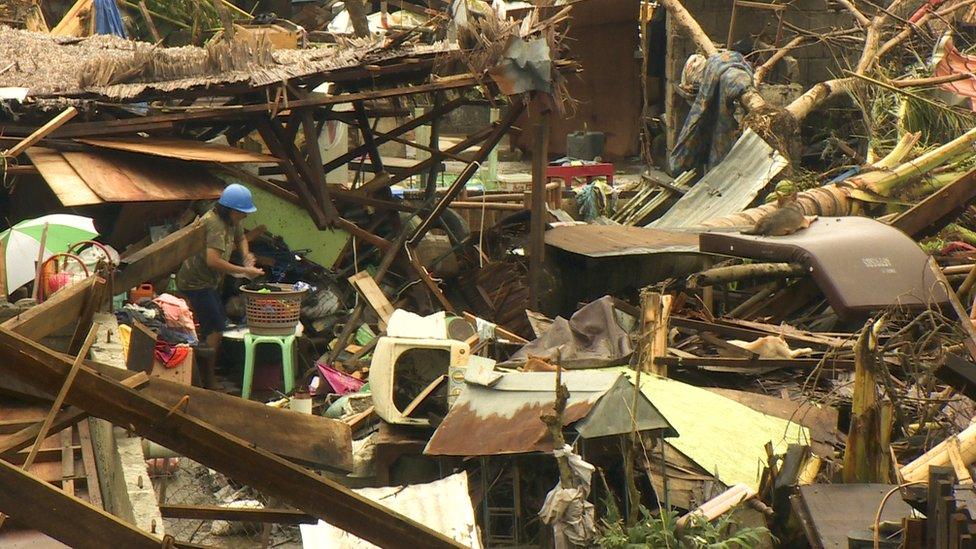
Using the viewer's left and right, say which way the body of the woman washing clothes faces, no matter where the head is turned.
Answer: facing to the right of the viewer

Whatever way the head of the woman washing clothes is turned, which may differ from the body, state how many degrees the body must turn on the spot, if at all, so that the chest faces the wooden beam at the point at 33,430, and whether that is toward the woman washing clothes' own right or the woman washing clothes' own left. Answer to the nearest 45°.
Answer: approximately 90° to the woman washing clothes' own right

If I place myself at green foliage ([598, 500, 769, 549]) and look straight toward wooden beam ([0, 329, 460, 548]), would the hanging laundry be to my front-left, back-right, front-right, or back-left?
back-right

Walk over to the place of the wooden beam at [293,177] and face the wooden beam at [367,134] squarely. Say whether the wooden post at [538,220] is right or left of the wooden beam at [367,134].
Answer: right

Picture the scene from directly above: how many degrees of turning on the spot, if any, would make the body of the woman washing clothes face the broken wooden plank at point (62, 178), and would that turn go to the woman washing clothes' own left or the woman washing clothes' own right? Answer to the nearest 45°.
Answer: approximately 180°

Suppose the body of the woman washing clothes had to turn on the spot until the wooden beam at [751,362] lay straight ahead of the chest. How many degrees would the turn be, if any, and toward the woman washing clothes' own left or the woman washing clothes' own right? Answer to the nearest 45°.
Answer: approximately 45° to the woman washing clothes' own right

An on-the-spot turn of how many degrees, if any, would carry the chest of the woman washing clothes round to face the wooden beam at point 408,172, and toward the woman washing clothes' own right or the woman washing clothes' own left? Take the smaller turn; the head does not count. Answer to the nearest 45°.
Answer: approximately 45° to the woman washing clothes' own left

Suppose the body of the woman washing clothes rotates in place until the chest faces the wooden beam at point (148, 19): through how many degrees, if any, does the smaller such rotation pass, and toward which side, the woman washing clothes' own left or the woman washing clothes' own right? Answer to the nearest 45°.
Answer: approximately 90° to the woman washing clothes' own left

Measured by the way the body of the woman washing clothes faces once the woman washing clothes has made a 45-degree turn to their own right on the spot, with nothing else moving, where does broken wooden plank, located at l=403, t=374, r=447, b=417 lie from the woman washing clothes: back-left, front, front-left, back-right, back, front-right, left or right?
front

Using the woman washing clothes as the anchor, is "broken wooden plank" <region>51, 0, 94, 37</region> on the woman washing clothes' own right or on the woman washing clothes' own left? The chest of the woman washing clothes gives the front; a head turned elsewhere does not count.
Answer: on the woman washing clothes' own left

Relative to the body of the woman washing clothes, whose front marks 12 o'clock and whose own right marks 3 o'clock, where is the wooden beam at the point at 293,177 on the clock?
The wooden beam is roughly at 10 o'clock from the woman washing clothes.

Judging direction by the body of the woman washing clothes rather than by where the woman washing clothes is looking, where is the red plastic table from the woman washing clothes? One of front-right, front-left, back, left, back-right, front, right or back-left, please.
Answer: front-left

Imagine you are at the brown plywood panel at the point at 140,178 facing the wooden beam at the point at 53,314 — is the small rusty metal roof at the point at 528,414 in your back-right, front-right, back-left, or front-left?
front-left

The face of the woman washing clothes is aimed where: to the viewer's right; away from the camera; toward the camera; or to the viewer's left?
to the viewer's right
